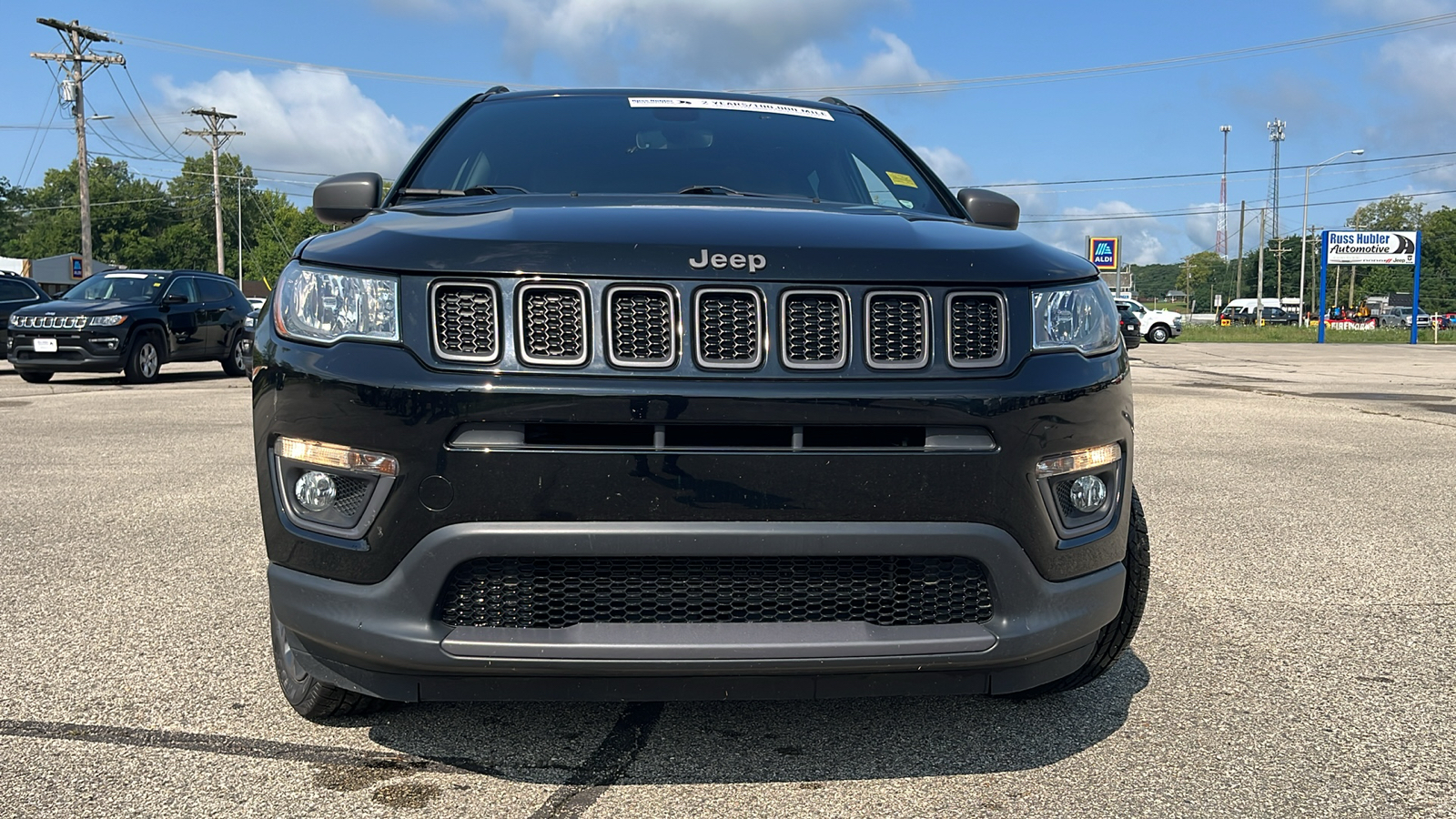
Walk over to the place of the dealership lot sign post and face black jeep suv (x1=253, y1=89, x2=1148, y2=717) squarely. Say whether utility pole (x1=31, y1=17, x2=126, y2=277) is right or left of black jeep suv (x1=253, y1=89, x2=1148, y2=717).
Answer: right

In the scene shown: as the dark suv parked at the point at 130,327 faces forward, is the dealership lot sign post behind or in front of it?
behind

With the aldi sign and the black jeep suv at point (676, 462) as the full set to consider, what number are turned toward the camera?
2

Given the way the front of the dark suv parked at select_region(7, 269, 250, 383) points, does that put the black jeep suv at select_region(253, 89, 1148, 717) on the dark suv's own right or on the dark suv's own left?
on the dark suv's own left

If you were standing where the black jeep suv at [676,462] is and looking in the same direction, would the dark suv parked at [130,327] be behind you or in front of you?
behind

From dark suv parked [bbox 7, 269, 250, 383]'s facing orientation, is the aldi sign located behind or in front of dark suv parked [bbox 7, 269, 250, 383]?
behind

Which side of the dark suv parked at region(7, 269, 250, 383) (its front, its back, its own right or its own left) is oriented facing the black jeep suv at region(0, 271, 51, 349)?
right
